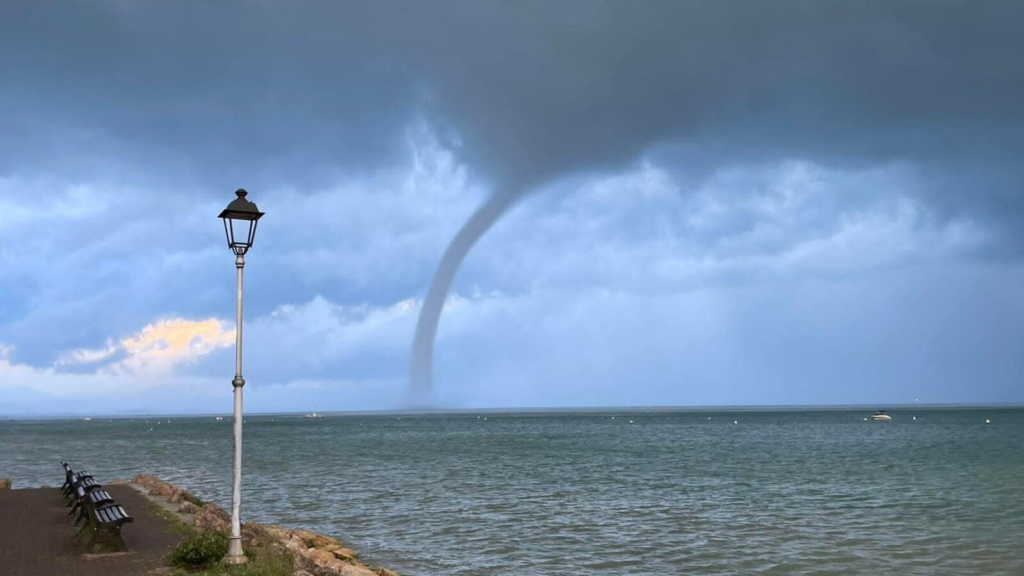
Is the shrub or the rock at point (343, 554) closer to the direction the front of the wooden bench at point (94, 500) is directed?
the rock

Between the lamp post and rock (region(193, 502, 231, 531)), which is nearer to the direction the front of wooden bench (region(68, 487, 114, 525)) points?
the rock

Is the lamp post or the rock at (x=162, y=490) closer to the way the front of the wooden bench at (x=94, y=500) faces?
the rock

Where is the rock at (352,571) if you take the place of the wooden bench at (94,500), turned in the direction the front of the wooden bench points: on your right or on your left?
on your right

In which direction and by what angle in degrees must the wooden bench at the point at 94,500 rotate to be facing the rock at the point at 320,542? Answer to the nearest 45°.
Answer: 0° — it already faces it

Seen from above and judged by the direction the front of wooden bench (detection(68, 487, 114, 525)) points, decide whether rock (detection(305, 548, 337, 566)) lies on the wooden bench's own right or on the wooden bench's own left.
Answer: on the wooden bench's own right

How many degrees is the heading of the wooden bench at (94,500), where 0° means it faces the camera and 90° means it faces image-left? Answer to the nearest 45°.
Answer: approximately 225°

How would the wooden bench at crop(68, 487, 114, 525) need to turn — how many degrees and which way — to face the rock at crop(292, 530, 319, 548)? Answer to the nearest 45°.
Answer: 0° — it already faces it
